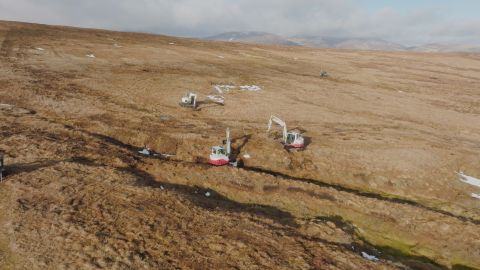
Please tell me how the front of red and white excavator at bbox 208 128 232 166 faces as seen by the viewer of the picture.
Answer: facing away from the viewer and to the right of the viewer
